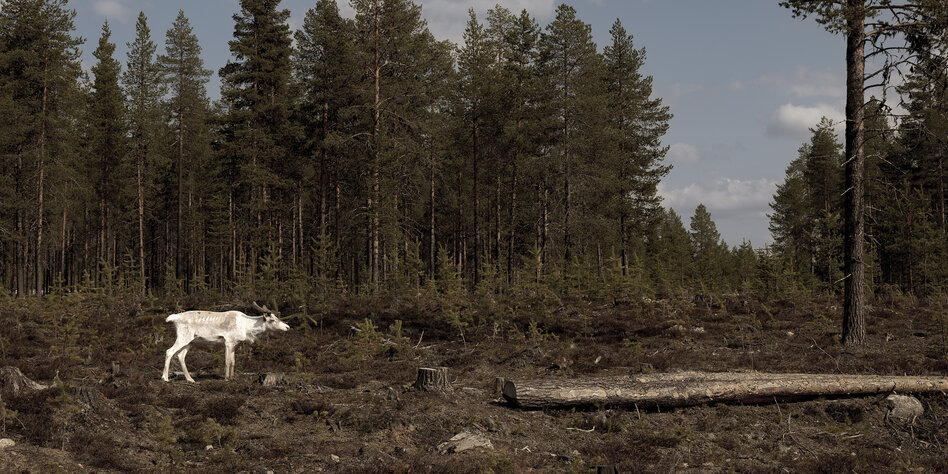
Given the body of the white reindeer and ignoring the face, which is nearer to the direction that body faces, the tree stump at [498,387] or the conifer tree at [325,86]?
the tree stump

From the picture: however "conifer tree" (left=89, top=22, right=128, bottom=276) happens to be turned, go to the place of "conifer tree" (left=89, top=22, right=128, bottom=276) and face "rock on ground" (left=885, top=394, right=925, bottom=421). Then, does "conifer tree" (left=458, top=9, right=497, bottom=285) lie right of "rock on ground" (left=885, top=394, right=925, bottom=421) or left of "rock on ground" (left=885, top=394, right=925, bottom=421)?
left

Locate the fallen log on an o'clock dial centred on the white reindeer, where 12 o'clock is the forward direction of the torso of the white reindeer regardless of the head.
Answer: The fallen log is roughly at 1 o'clock from the white reindeer.

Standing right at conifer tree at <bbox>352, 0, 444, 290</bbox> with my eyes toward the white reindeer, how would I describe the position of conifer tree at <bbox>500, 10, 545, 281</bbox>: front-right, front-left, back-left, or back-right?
back-left

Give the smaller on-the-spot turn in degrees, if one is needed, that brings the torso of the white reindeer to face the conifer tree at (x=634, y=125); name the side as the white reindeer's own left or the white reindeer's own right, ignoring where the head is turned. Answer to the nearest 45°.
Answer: approximately 45° to the white reindeer's own left

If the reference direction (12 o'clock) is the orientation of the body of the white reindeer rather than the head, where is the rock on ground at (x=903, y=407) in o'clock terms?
The rock on ground is roughly at 1 o'clock from the white reindeer.

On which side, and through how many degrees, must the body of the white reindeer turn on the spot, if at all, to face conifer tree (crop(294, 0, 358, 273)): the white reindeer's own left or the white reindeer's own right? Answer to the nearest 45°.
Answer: approximately 90° to the white reindeer's own left

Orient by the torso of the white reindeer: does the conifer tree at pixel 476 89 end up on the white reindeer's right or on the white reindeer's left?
on the white reindeer's left

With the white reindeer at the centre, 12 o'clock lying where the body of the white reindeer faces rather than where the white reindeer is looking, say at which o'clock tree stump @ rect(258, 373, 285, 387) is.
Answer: The tree stump is roughly at 1 o'clock from the white reindeer.

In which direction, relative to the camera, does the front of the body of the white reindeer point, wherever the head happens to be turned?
to the viewer's right

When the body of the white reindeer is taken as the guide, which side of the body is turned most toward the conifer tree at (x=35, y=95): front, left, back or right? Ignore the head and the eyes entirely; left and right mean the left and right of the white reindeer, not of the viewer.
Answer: left
